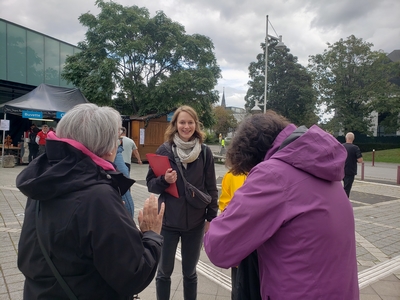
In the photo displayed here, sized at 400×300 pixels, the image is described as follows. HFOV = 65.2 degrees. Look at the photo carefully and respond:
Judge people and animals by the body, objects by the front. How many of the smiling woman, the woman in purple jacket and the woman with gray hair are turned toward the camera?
1

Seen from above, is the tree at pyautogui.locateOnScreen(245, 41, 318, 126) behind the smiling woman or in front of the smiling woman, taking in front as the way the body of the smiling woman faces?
behind

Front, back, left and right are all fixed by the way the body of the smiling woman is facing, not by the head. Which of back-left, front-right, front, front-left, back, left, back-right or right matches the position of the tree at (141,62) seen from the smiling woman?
back

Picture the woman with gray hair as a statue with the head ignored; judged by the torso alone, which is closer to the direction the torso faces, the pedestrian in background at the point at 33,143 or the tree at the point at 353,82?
the tree

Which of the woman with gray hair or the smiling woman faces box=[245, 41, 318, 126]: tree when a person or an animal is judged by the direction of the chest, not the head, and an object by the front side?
the woman with gray hair

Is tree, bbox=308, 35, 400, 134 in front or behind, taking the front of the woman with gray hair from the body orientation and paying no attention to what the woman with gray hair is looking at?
in front

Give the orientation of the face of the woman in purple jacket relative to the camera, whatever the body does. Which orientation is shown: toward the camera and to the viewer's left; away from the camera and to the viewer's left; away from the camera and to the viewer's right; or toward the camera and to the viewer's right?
away from the camera and to the viewer's left

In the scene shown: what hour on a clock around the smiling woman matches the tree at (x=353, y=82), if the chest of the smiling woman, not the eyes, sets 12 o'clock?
The tree is roughly at 7 o'clock from the smiling woman.

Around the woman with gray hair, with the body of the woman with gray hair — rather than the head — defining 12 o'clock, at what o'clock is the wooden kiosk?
The wooden kiosk is roughly at 11 o'clock from the woman with gray hair.

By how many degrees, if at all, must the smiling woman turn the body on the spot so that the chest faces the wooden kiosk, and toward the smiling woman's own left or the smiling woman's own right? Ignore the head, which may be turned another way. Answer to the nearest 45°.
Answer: approximately 180°

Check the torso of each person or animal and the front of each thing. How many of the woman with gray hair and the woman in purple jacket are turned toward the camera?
0

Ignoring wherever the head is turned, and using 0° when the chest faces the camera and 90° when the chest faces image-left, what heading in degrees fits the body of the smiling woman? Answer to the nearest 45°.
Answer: approximately 0°

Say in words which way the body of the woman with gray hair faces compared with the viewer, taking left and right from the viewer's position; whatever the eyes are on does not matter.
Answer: facing away from the viewer and to the right of the viewer

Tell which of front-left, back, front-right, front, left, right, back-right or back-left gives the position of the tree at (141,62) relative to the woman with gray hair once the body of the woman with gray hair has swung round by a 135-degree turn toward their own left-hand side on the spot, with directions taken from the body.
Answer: right

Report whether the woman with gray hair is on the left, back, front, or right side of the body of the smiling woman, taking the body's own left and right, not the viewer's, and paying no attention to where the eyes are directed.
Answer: front

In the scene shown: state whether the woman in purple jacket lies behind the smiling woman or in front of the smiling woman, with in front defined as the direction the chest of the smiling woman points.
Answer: in front

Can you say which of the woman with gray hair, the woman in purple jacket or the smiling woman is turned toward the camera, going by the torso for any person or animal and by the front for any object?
the smiling woman

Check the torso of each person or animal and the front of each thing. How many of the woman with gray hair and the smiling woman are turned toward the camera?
1

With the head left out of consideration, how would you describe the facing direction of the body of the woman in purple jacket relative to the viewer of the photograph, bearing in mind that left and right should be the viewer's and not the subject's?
facing away from the viewer and to the left of the viewer

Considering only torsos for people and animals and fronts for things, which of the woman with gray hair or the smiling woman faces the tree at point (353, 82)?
the woman with gray hair
